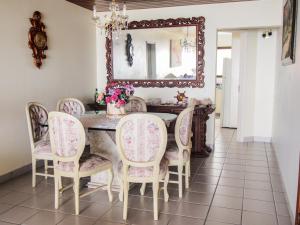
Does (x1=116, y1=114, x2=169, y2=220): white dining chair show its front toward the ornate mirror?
yes

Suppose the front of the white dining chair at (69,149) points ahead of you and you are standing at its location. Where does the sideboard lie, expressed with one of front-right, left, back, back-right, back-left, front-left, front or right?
front

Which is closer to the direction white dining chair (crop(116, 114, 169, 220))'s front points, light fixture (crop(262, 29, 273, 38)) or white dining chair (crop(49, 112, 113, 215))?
the light fixture

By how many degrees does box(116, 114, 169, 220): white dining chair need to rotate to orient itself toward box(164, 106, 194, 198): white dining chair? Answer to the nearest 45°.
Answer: approximately 45° to its right

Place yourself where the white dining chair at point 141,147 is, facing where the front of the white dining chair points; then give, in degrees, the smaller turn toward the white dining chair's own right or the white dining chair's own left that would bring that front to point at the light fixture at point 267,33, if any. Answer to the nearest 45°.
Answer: approximately 45° to the white dining chair's own right

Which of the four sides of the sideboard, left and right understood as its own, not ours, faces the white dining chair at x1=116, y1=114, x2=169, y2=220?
front

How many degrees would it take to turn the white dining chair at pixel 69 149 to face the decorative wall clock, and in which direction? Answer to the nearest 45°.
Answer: approximately 45° to its left

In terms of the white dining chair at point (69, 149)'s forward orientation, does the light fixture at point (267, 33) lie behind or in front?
in front

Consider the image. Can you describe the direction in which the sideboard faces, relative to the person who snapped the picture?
facing the viewer

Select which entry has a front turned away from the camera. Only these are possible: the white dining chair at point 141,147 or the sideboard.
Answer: the white dining chair

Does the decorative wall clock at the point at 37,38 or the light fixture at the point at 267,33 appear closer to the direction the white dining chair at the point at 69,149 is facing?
the light fixture

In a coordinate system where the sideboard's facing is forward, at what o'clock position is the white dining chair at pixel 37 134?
The white dining chair is roughly at 2 o'clock from the sideboard.

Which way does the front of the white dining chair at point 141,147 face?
away from the camera

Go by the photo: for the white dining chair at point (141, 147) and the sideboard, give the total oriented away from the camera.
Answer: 1

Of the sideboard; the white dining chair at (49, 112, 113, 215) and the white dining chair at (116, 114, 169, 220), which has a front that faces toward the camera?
the sideboard

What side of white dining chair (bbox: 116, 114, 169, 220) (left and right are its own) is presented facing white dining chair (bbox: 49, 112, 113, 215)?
left

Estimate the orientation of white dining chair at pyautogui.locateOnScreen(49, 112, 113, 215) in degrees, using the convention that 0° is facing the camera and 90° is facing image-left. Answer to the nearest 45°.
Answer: approximately 225°

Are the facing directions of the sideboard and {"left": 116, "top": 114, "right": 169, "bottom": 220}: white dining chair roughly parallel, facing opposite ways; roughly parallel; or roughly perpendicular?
roughly parallel, facing opposite ways

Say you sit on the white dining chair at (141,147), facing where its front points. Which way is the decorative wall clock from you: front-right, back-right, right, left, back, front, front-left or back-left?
front-left

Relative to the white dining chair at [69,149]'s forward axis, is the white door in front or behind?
in front

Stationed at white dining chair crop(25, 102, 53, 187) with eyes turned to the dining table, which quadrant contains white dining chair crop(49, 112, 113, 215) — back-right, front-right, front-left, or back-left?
front-right
